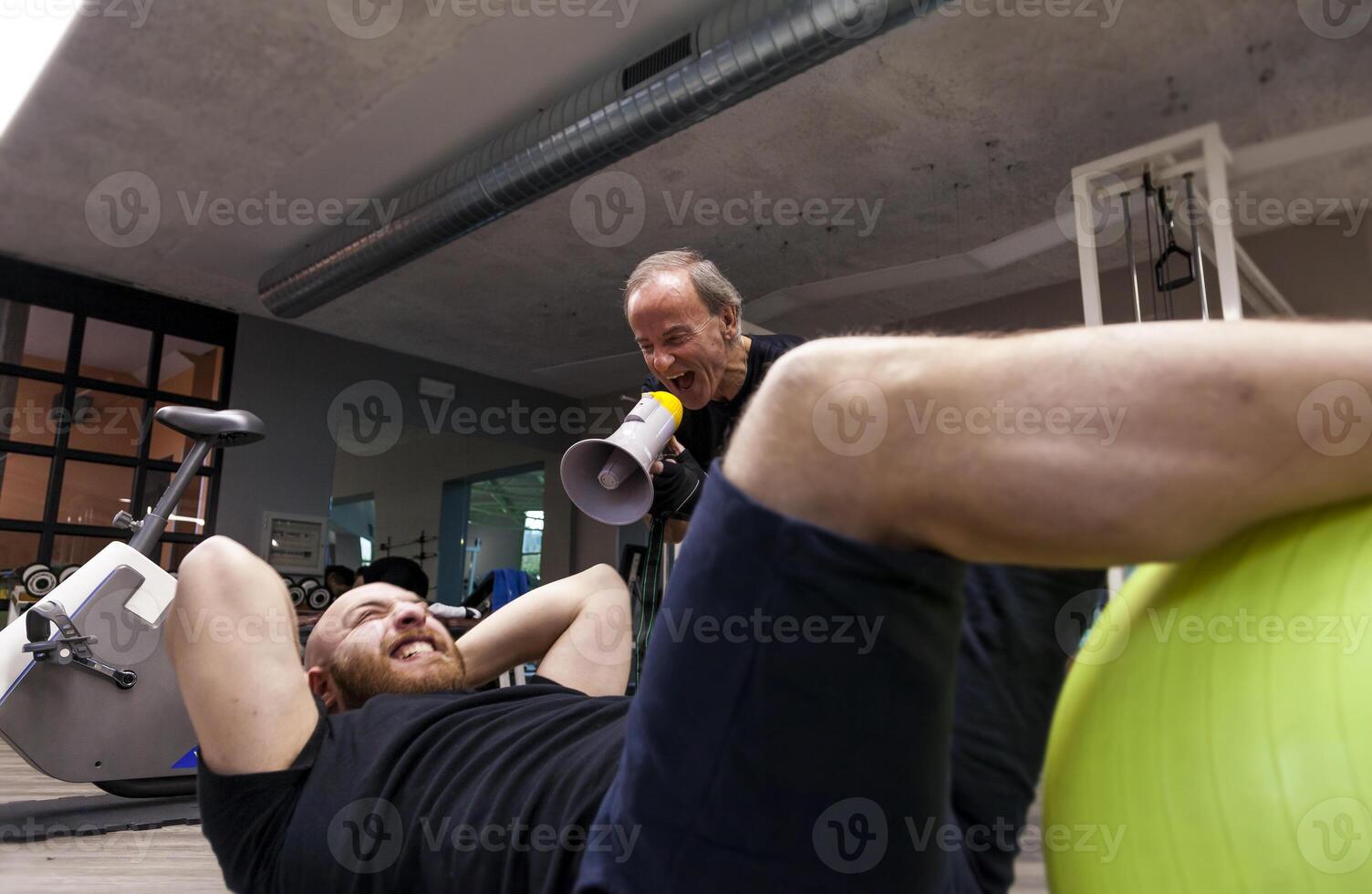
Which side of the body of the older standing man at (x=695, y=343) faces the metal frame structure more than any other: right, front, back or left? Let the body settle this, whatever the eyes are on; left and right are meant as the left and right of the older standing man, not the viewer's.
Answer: back

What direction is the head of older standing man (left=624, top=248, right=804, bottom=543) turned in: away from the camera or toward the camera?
toward the camera

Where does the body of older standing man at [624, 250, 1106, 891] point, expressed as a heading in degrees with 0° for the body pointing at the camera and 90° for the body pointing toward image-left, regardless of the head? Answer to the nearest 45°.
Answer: approximately 45°

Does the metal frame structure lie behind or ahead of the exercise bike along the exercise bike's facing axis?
behind

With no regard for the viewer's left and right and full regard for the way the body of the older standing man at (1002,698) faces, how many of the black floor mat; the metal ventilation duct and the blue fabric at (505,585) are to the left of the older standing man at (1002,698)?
0

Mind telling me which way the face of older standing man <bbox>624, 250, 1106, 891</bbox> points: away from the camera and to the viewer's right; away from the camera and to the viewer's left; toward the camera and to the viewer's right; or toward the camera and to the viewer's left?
toward the camera and to the viewer's left

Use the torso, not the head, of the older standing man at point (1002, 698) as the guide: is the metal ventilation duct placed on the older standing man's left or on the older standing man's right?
on the older standing man's right

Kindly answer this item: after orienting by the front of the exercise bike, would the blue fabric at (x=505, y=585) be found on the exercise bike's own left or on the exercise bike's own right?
on the exercise bike's own right

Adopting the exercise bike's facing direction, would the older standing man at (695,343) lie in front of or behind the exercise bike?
behind

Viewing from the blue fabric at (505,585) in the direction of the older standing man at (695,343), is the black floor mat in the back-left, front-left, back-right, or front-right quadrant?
front-right

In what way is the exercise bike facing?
to the viewer's left

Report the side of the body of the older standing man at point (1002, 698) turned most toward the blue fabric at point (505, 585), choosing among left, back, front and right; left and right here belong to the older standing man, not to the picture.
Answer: right

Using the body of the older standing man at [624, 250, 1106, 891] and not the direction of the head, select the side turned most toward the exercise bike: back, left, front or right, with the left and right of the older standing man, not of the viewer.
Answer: front

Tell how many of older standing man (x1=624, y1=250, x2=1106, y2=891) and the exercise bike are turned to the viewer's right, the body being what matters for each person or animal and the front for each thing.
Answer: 0

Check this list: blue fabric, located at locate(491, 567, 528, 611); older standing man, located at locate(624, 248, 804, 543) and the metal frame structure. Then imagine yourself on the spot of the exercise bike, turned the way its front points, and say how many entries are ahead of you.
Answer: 0

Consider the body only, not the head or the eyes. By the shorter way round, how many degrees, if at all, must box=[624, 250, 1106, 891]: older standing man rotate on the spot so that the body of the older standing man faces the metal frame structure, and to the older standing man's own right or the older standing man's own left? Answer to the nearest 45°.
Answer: approximately 180°

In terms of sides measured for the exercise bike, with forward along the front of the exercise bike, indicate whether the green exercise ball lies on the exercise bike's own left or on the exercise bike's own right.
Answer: on the exercise bike's own left
